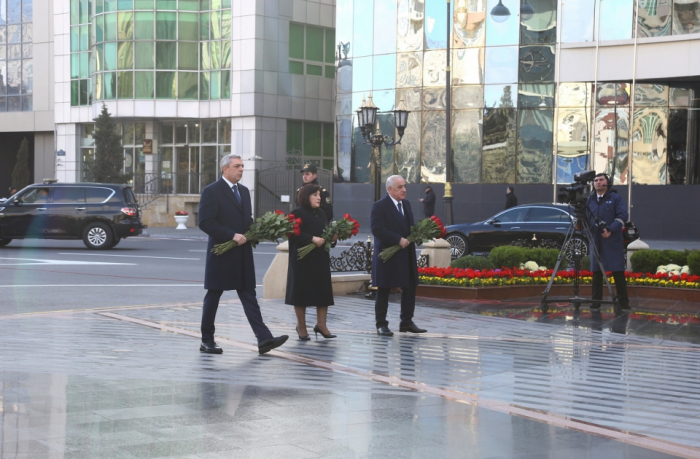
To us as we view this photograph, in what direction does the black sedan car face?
facing to the left of the viewer

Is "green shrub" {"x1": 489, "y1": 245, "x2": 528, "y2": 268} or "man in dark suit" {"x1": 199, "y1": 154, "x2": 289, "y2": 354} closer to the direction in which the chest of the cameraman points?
the man in dark suit

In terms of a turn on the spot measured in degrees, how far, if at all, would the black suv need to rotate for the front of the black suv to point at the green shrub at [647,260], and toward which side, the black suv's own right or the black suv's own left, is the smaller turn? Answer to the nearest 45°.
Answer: approximately 135° to the black suv's own left

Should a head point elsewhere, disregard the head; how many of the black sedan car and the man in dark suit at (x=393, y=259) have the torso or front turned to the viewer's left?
1

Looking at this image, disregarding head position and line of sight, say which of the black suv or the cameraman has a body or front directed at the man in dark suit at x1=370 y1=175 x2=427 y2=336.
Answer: the cameraman

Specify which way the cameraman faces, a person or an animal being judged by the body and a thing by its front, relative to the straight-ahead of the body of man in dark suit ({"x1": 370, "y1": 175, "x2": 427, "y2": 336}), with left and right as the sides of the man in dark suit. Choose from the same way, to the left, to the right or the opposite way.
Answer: to the right

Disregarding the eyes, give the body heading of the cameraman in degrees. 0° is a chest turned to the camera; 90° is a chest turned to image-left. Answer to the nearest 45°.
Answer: approximately 45°

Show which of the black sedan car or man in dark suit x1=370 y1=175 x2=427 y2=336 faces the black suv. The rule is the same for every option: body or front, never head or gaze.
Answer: the black sedan car

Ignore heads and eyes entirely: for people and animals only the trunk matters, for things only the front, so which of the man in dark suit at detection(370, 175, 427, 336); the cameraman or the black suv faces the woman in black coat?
the cameraman

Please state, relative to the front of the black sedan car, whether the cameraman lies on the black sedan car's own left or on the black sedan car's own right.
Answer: on the black sedan car's own left

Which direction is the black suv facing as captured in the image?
to the viewer's left
